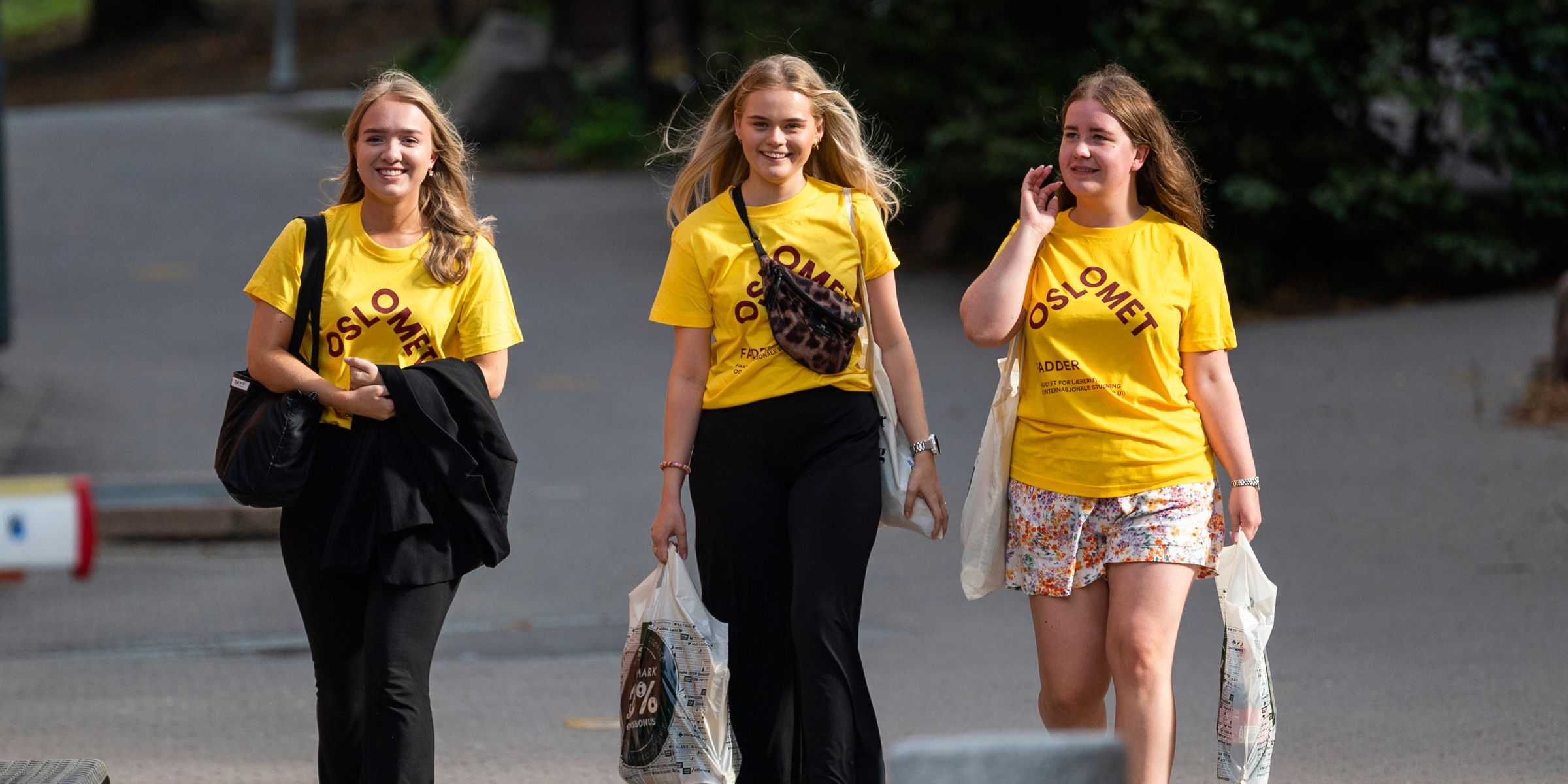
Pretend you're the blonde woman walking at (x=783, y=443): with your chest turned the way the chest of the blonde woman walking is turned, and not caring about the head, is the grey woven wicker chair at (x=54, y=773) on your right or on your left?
on your right

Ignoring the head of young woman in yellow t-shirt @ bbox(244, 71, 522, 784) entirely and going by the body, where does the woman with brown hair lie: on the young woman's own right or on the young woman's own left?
on the young woman's own left

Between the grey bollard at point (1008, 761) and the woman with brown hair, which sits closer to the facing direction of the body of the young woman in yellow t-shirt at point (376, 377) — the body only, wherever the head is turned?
the grey bollard

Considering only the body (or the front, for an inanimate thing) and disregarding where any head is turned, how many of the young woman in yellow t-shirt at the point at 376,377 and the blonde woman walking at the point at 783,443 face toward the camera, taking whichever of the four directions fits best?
2
